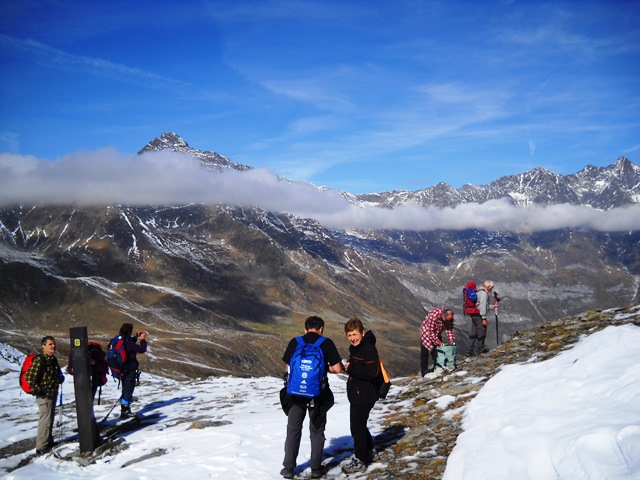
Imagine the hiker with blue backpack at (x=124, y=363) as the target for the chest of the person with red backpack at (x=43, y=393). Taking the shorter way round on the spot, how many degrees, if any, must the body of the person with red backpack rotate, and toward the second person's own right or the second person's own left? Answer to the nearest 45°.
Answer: approximately 90° to the second person's own left

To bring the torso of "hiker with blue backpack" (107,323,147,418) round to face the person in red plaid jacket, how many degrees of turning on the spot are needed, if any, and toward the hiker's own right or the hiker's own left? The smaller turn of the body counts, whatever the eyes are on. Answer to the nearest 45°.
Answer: approximately 45° to the hiker's own right

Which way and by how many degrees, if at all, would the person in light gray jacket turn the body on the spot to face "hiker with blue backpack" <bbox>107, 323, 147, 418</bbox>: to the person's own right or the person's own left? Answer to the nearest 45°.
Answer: approximately 135° to the person's own right

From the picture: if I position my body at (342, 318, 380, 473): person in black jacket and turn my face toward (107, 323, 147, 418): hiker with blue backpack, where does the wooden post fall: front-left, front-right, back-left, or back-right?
front-left

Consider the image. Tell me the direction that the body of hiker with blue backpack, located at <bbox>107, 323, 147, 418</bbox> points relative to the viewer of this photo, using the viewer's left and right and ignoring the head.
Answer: facing away from the viewer and to the right of the viewer

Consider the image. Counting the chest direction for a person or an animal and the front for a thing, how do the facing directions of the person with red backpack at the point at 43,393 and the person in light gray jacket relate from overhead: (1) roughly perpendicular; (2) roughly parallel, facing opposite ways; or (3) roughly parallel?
roughly parallel
